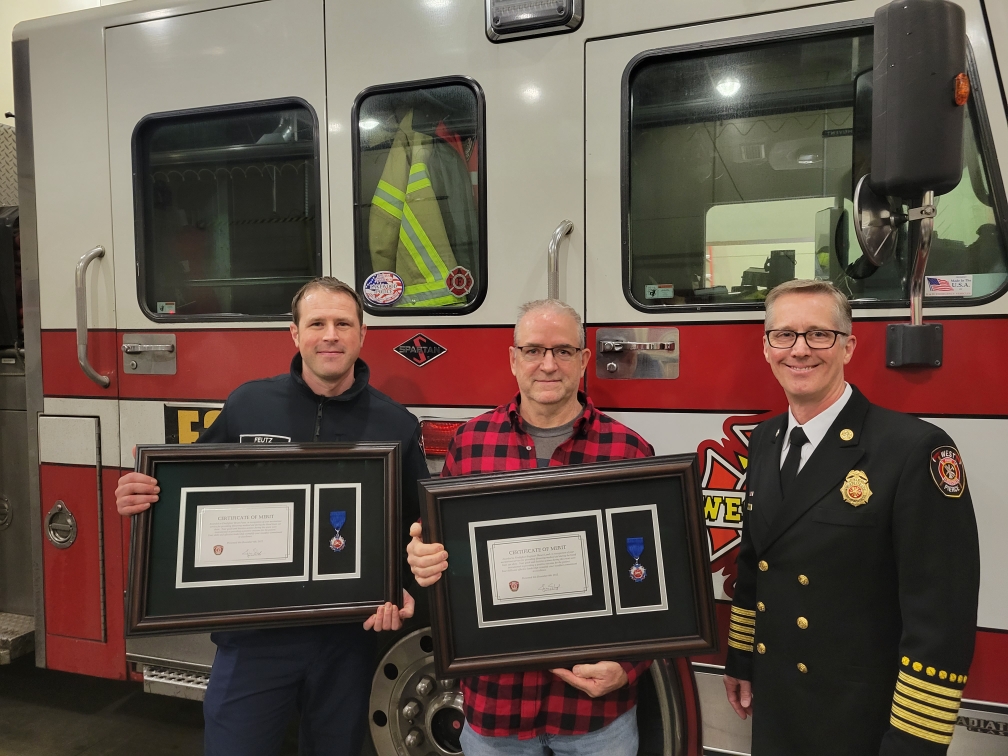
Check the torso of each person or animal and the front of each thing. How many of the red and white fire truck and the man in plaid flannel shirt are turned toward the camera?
1

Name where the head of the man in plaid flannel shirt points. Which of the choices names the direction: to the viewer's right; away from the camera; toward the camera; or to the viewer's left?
toward the camera

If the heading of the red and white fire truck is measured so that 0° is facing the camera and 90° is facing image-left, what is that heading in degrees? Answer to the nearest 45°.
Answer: approximately 270°

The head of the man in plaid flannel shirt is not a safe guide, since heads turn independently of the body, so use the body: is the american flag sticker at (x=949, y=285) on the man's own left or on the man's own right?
on the man's own left

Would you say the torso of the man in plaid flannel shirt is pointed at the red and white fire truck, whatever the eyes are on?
no

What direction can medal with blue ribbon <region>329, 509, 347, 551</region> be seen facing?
toward the camera

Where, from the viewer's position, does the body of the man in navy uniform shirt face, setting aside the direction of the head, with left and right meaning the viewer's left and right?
facing the viewer

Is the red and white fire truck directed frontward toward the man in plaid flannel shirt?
no

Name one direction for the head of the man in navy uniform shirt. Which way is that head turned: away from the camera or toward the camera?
toward the camera

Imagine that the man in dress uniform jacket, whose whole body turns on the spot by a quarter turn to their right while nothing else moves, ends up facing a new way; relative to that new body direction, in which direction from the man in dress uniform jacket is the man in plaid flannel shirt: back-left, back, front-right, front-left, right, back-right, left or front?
front-left

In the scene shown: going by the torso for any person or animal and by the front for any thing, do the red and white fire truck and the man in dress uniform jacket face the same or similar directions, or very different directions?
very different directions

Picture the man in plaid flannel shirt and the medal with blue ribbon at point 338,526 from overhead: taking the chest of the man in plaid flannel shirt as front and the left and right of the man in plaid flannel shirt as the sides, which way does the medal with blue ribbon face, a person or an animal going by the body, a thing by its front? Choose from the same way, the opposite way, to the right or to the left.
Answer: the same way
